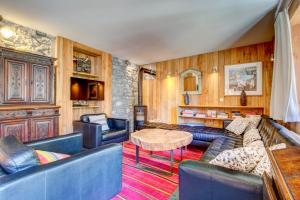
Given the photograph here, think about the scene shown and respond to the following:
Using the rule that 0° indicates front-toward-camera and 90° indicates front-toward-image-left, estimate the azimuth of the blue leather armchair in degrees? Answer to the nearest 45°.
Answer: approximately 315°

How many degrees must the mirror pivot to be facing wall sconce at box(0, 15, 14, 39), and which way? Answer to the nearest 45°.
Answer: approximately 45° to its right

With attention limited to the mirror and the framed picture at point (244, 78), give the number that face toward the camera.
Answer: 2
